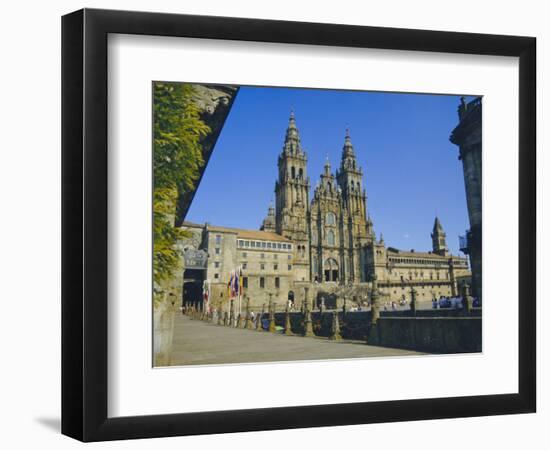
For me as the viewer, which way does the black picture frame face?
facing the viewer and to the right of the viewer
